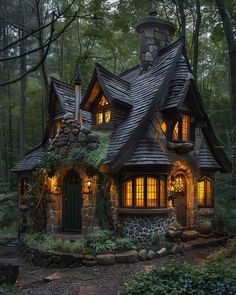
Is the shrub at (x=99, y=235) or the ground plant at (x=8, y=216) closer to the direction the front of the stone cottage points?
the shrub

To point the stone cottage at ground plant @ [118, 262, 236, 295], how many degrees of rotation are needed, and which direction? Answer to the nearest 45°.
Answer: approximately 45° to its right

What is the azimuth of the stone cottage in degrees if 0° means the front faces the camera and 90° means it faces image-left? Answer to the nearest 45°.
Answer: approximately 315°
